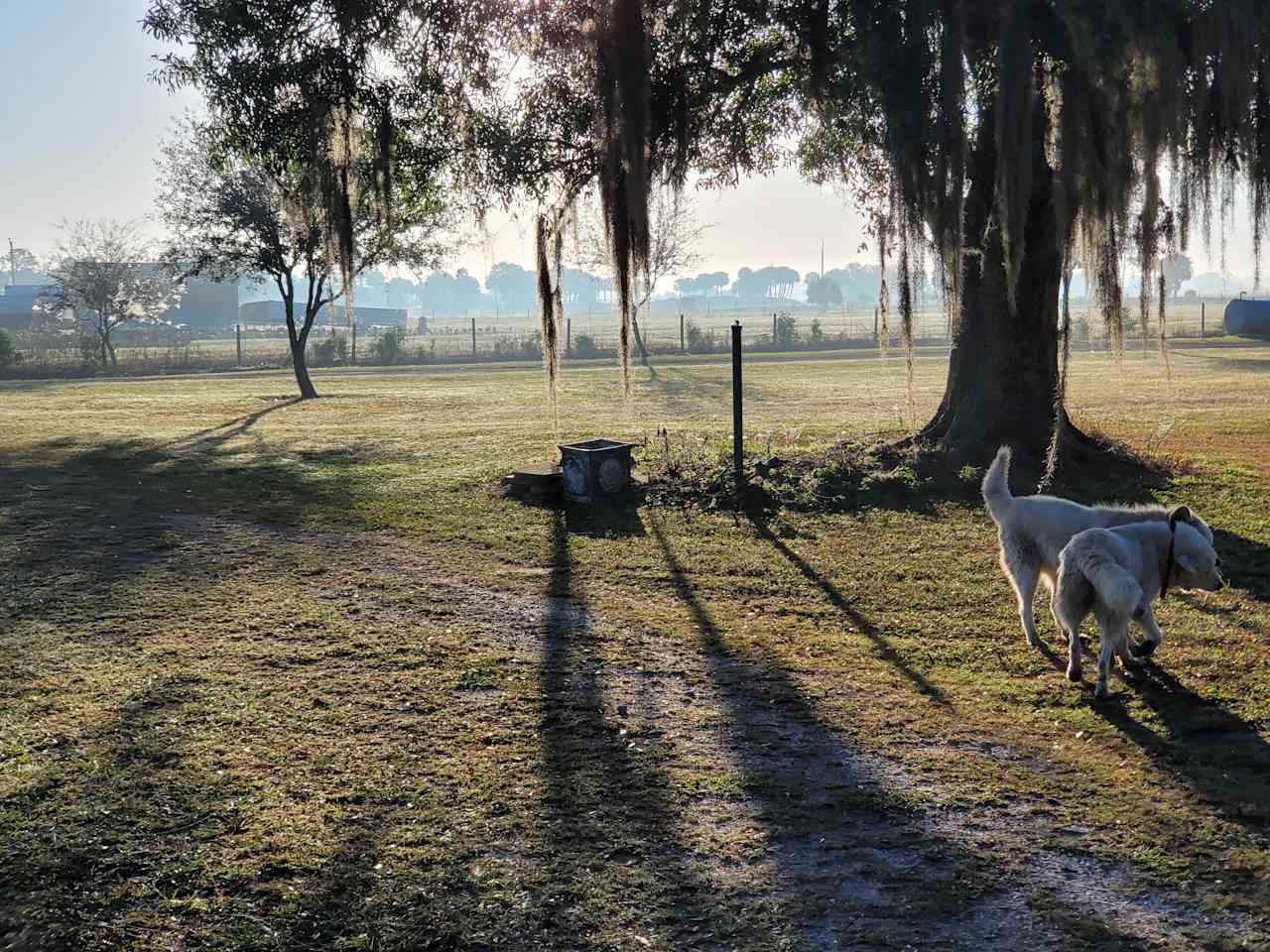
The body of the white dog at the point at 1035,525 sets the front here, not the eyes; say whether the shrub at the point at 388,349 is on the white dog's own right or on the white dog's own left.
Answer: on the white dog's own left

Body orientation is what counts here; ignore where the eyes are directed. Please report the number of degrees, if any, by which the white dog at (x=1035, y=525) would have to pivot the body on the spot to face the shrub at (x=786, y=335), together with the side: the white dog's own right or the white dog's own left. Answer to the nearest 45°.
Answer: approximately 90° to the white dog's own left

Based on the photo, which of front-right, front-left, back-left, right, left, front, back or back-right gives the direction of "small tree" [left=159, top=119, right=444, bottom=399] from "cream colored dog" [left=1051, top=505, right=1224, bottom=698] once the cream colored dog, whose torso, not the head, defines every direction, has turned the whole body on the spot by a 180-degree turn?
right

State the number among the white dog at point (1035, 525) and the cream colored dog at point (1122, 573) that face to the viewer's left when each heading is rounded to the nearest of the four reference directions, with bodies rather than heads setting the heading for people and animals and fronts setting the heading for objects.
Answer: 0

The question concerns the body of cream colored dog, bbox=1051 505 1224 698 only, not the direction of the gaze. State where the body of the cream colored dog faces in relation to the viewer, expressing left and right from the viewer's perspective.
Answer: facing away from the viewer and to the right of the viewer

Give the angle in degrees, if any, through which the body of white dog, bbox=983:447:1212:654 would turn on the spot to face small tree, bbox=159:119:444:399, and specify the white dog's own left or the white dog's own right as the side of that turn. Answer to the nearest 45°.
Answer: approximately 135° to the white dog's own left

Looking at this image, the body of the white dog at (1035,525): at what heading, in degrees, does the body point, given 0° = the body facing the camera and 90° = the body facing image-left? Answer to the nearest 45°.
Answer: approximately 270°

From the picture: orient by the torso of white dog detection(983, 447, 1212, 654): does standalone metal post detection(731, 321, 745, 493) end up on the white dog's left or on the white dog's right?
on the white dog's left
